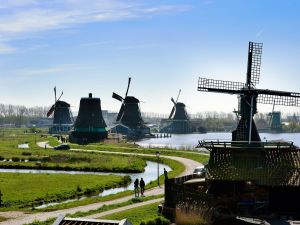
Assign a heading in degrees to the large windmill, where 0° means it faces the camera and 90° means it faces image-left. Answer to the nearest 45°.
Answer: approximately 0°
